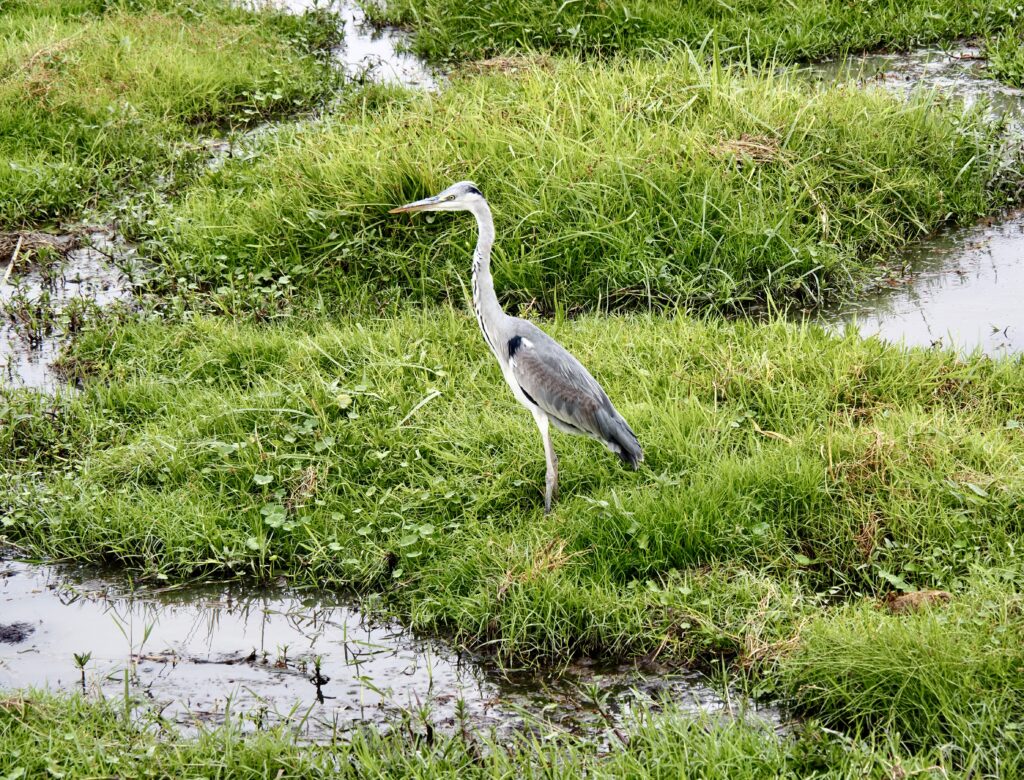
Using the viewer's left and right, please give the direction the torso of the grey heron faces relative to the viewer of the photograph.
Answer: facing to the left of the viewer
